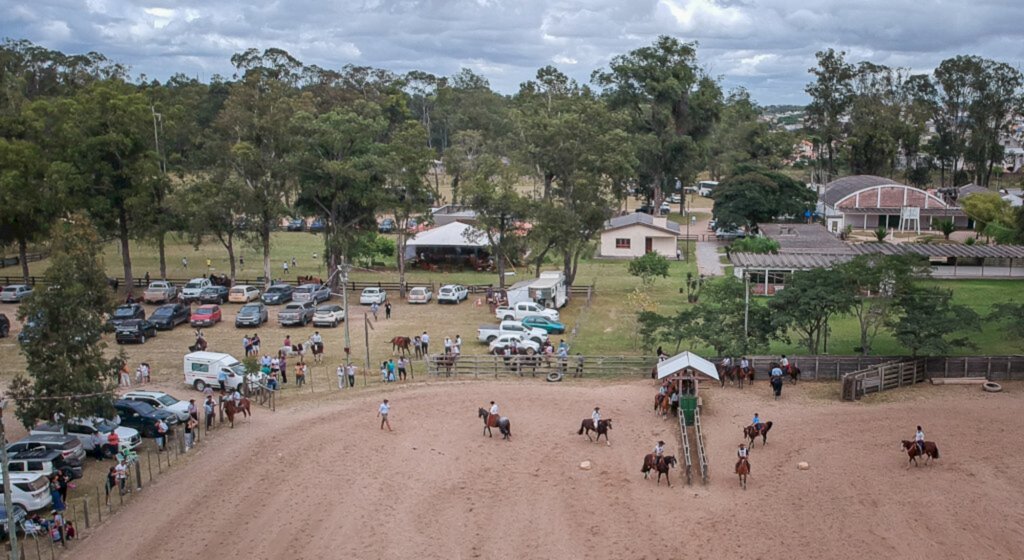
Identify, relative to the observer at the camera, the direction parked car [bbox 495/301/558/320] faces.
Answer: facing to the right of the viewer

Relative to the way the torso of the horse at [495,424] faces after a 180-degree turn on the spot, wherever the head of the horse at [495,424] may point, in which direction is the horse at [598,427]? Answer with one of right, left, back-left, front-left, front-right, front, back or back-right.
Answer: front

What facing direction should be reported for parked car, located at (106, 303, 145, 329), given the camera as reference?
facing the viewer and to the left of the viewer

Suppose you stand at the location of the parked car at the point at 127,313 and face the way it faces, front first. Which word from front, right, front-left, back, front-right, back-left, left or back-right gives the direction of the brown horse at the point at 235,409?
front-left

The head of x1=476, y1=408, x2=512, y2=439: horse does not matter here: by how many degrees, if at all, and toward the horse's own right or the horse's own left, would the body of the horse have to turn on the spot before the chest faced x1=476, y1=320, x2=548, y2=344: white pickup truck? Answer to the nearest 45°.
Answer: approximately 90° to the horse's own right

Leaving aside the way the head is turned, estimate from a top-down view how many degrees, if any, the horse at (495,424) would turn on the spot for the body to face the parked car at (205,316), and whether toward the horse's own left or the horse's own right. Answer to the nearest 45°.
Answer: approximately 45° to the horse's own right

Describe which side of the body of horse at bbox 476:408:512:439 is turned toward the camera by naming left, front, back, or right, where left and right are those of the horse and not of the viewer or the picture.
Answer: left

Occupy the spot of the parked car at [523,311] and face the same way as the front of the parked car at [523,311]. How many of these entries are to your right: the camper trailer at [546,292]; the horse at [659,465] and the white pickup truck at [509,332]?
2

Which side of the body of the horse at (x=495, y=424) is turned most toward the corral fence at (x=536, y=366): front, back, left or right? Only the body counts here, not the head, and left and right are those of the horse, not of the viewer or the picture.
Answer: right

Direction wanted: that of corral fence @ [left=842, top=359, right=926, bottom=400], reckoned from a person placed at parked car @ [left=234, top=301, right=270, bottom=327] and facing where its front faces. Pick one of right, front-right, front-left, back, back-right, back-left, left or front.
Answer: left

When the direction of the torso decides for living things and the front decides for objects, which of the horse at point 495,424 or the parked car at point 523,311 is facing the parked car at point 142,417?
the horse

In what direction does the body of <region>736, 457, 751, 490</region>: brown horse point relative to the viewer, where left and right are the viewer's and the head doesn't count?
facing the viewer
